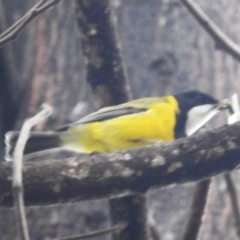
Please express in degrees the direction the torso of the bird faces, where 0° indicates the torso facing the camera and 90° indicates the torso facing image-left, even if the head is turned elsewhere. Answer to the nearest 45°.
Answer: approximately 270°
